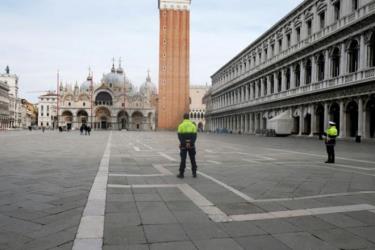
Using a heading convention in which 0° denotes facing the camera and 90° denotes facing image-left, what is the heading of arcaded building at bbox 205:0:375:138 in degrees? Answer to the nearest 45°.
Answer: approximately 45°

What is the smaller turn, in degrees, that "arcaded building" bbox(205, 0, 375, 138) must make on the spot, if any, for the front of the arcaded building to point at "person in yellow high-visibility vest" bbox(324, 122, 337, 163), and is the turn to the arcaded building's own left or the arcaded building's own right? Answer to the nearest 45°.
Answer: approximately 45° to the arcaded building's own left
